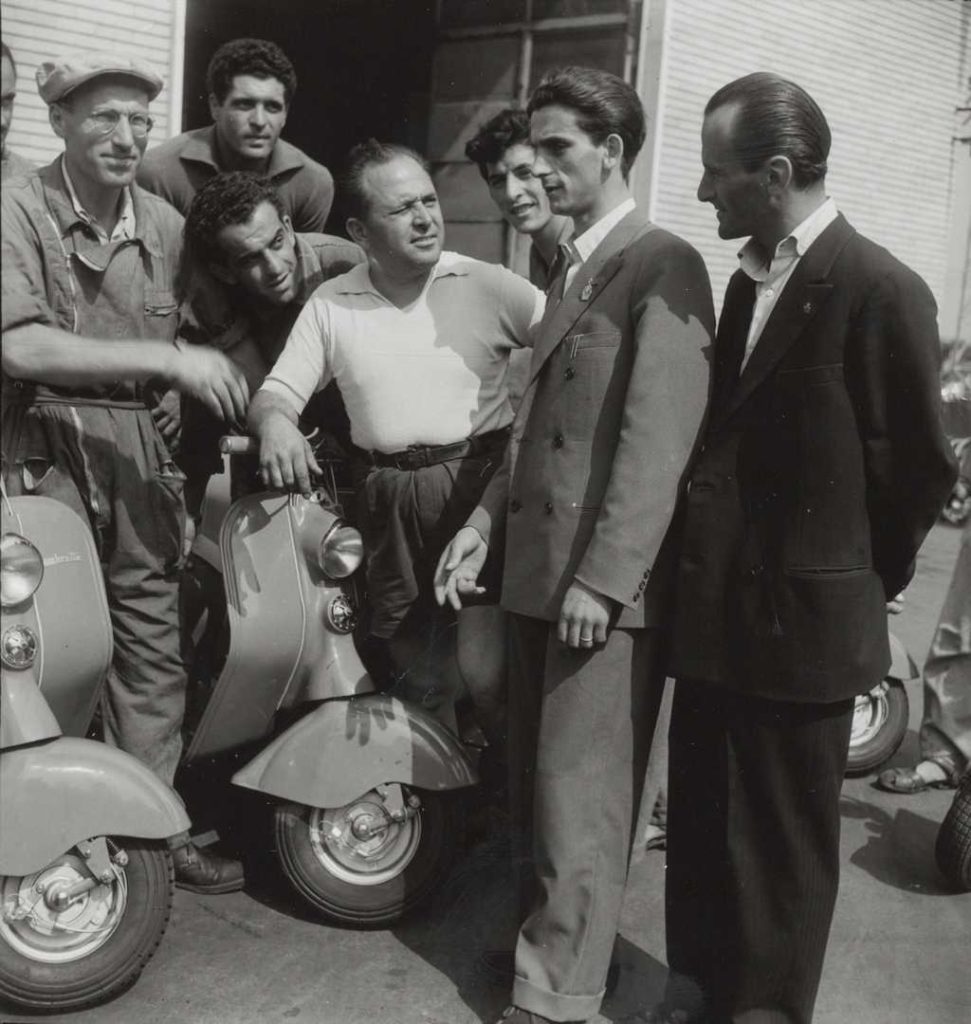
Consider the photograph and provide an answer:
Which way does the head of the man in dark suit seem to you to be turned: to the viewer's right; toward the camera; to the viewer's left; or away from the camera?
to the viewer's left

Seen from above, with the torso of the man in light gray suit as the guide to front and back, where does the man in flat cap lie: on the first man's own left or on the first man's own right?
on the first man's own right

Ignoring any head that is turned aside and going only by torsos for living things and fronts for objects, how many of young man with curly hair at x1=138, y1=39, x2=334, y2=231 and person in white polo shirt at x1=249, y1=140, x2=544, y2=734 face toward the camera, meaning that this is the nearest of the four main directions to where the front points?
2

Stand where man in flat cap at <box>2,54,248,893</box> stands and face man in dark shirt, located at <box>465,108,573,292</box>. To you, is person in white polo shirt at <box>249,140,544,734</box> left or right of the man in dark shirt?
right
